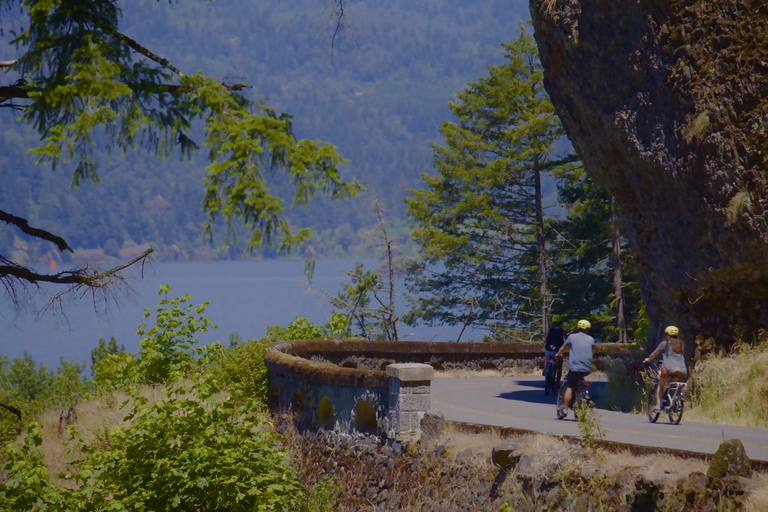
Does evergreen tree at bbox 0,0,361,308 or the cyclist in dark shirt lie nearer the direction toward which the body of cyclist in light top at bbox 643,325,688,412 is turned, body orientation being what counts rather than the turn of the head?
the cyclist in dark shirt

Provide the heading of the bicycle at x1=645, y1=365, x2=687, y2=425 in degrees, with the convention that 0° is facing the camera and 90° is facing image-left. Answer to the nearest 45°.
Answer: approximately 135°

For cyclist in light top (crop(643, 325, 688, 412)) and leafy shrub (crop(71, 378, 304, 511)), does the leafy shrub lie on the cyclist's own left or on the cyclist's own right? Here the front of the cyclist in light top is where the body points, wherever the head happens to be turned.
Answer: on the cyclist's own left

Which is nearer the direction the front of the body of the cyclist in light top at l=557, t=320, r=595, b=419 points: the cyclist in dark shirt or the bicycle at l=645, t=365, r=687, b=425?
the cyclist in dark shirt

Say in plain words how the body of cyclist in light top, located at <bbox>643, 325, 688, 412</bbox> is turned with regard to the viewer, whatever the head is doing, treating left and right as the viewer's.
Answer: facing away from the viewer and to the left of the viewer

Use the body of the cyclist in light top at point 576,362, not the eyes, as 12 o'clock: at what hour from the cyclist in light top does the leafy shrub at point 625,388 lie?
The leafy shrub is roughly at 2 o'clock from the cyclist in light top.

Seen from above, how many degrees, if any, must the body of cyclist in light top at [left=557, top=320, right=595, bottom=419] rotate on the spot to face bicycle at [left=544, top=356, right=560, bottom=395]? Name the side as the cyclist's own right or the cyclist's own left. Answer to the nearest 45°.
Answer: approximately 45° to the cyclist's own right

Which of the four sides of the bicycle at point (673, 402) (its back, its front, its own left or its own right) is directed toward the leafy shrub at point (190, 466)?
left

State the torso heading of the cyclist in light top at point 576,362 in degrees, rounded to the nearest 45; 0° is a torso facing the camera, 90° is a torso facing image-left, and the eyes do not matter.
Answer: approximately 135°
